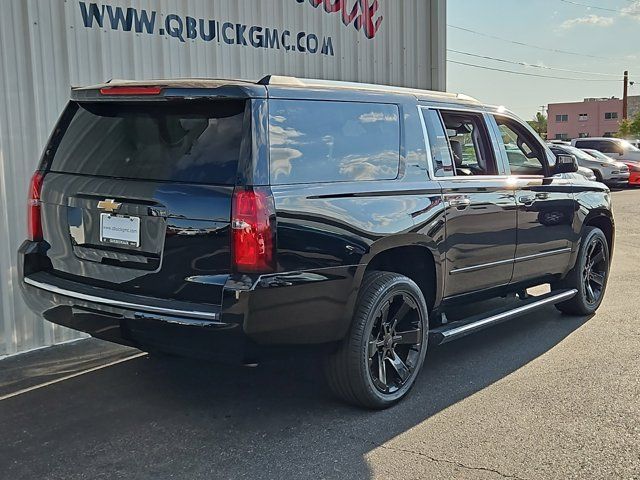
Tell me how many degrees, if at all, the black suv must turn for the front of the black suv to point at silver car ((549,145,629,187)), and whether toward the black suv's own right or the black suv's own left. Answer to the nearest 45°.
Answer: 0° — it already faces it

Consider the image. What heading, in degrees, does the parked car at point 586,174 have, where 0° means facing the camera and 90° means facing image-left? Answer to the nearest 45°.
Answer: approximately 315°

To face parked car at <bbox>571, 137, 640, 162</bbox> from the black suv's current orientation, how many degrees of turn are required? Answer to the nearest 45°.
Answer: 0° — it already faces it

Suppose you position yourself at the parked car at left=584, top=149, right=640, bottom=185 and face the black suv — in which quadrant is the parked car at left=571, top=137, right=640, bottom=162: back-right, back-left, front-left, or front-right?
back-right

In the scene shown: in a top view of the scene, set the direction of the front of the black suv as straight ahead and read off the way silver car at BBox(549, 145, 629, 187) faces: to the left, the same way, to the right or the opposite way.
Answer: to the right

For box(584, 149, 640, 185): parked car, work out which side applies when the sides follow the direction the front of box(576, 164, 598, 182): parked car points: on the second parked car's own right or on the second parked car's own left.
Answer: on the second parked car's own left

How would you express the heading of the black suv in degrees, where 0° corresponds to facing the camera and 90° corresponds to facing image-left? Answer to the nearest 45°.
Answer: approximately 225°

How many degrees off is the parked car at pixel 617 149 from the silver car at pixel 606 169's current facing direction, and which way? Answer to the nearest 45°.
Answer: approximately 135° to its left
